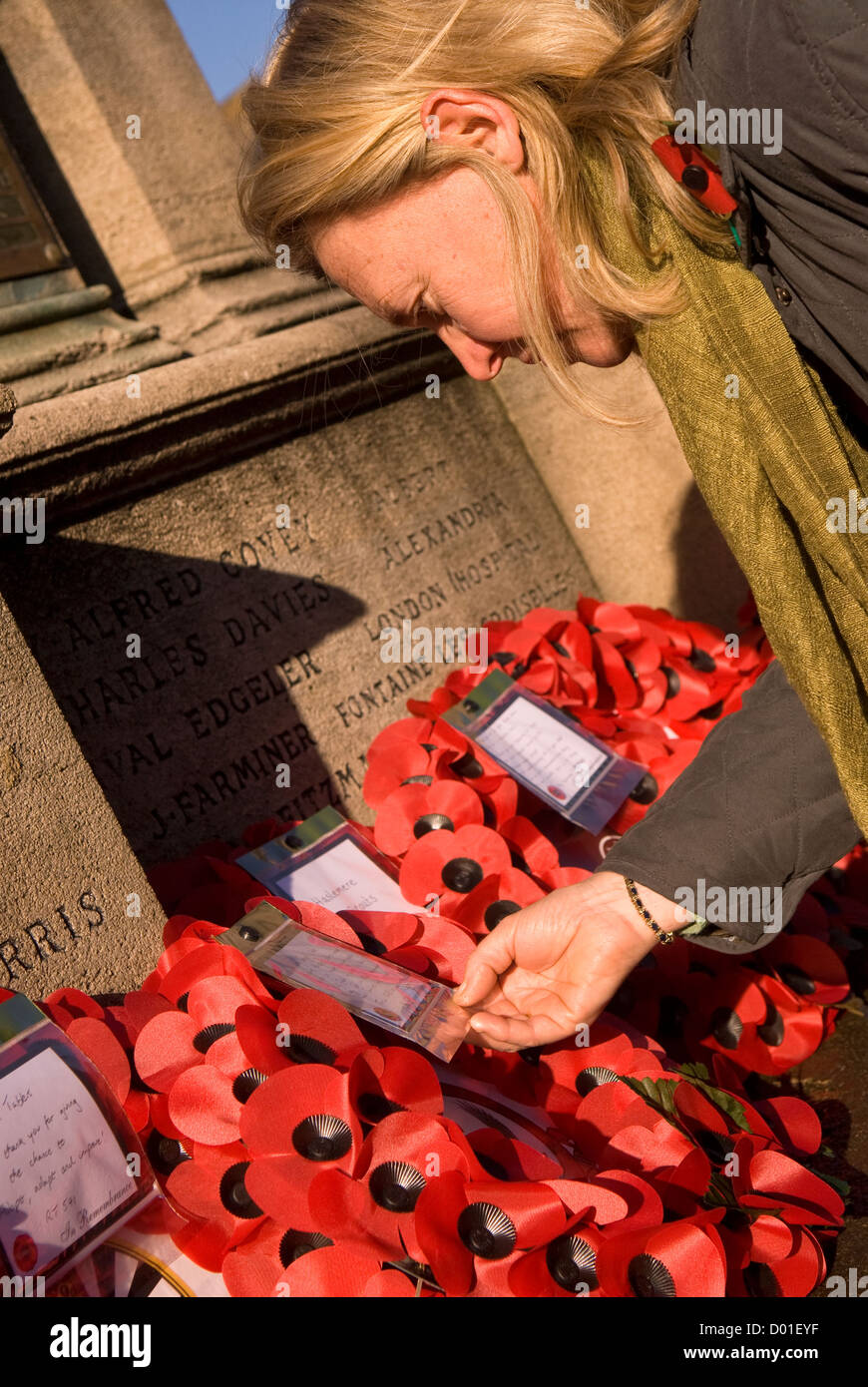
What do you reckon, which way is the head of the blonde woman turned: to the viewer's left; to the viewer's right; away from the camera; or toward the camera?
to the viewer's left

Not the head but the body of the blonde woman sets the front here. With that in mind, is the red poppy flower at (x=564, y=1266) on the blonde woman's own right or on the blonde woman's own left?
on the blonde woman's own left

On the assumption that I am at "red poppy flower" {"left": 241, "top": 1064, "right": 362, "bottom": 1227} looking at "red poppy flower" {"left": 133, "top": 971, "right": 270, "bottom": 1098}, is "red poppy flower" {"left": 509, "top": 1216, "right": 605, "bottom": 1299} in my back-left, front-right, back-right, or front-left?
back-right

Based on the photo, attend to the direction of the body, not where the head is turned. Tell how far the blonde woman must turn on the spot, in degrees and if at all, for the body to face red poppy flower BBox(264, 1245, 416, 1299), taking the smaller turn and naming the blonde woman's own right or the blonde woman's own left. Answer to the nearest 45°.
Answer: approximately 45° to the blonde woman's own left

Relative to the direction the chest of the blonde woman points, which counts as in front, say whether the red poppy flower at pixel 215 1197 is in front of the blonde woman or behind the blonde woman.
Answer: in front

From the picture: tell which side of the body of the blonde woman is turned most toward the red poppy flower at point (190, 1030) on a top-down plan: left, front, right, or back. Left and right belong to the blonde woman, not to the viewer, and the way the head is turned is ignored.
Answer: front

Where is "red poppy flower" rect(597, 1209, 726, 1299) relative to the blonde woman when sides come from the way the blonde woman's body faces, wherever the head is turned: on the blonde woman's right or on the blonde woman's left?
on the blonde woman's left

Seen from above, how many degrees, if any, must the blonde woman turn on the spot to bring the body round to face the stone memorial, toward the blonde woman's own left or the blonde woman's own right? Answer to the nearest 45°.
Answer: approximately 45° to the blonde woman's own right

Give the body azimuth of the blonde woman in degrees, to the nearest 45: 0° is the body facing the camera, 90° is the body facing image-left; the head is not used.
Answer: approximately 90°
